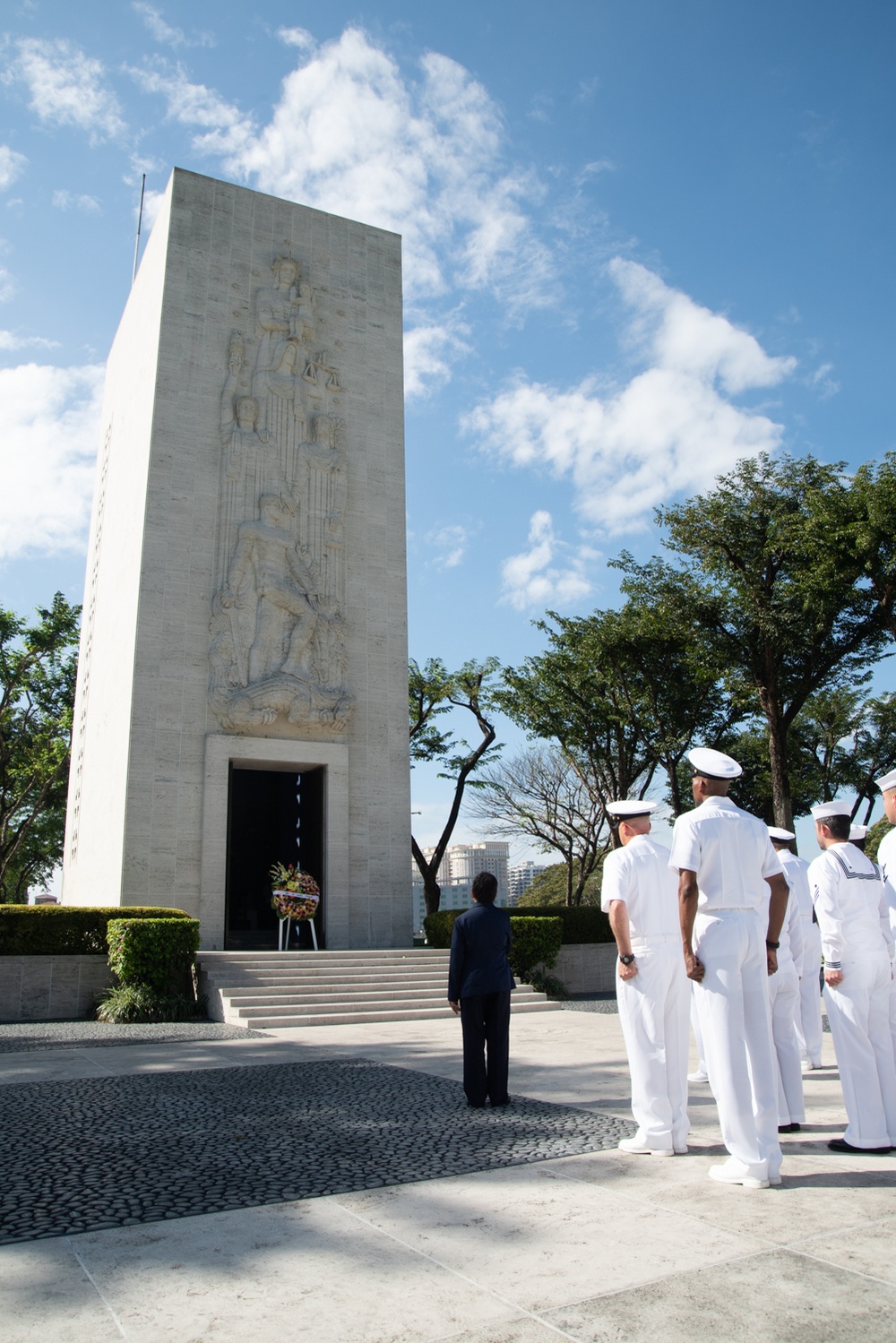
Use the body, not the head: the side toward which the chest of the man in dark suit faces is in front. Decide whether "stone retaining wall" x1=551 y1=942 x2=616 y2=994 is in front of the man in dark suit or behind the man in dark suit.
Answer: in front

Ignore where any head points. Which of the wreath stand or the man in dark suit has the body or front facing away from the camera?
the man in dark suit

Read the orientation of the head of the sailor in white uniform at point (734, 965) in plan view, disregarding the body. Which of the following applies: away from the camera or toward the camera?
away from the camera

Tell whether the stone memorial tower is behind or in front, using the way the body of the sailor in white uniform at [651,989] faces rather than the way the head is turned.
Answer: in front

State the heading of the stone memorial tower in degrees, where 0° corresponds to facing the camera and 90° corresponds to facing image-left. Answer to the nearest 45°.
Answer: approximately 315°

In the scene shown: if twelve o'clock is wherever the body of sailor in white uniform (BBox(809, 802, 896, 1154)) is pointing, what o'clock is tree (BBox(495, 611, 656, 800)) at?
The tree is roughly at 1 o'clock from the sailor in white uniform.

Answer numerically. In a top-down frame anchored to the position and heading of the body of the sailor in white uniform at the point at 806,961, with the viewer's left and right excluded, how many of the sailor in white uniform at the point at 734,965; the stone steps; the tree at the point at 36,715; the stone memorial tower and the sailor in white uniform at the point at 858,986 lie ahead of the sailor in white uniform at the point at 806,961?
3

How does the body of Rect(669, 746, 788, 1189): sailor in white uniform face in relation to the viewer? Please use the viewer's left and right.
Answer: facing away from the viewer and to the left of the viewer

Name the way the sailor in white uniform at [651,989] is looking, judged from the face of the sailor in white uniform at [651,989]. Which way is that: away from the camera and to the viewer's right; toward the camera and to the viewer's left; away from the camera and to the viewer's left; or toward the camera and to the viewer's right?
away from the camera and to the viewer's left

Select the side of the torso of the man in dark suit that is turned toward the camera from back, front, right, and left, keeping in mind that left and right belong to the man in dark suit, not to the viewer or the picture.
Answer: back

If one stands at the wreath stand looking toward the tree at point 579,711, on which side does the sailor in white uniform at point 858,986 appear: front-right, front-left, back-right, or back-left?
back-right
